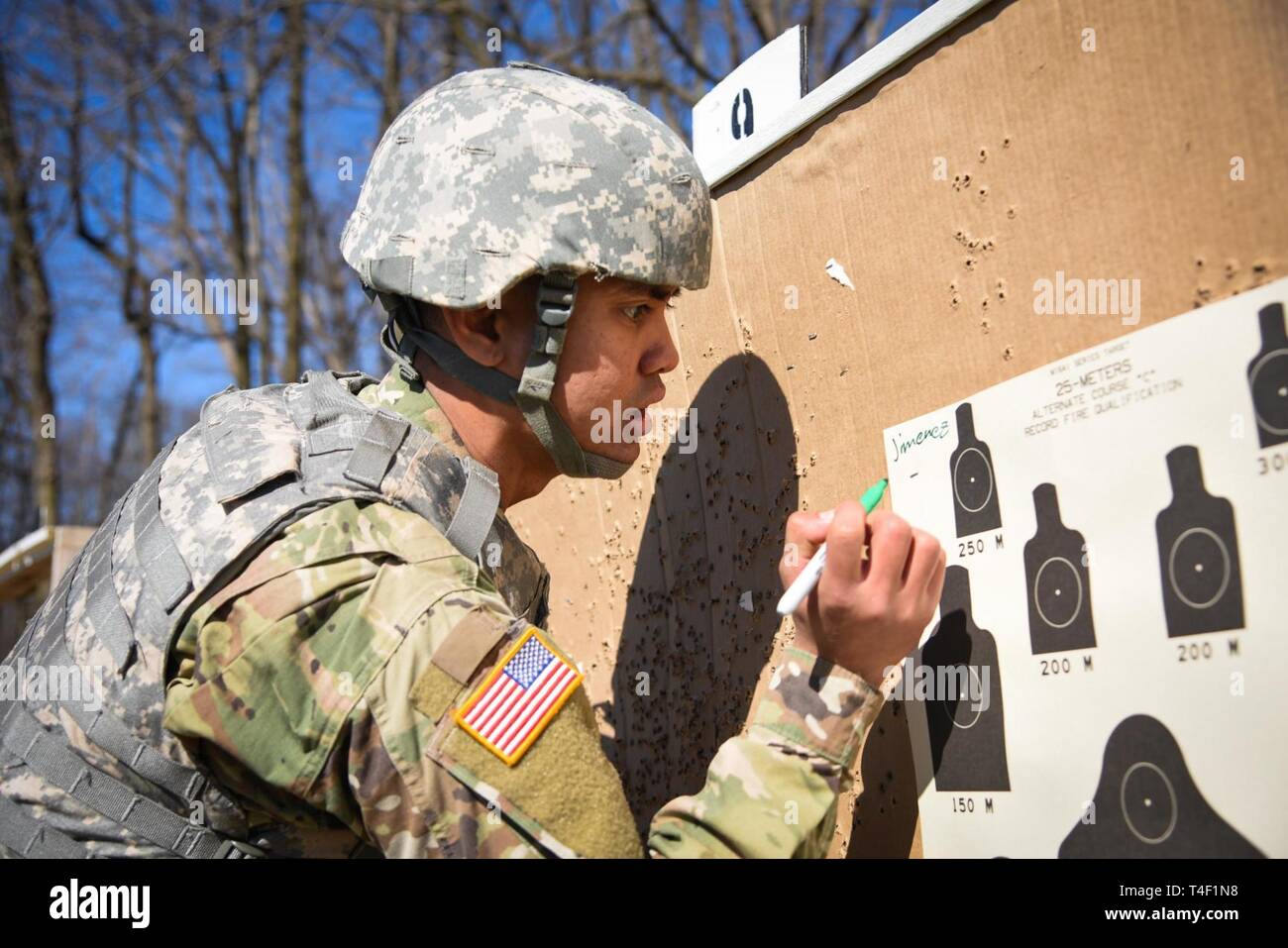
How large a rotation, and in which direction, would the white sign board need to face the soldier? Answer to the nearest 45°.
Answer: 0° — it already faces them

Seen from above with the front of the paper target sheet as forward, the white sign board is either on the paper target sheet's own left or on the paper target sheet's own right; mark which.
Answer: on the paper target sheet's own right

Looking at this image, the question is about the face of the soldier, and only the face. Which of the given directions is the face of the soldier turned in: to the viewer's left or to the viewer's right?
to the viewer's right

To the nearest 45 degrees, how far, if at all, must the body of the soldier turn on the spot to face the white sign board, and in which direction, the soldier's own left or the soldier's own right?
approximately 45° to the soldier's own left

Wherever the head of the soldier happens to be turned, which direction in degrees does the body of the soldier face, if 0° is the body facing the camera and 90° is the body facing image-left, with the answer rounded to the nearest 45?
approximately 270°

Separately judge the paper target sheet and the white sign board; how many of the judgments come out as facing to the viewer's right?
0

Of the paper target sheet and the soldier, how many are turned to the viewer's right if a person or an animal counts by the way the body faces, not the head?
1

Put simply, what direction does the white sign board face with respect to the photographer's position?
facing the viewer and to the left of the viewer

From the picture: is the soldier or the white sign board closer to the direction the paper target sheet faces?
the soldier

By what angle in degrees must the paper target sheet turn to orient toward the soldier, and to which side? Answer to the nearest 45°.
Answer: approximately 45° to its right

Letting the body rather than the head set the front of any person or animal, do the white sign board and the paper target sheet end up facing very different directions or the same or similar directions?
same or similar directions

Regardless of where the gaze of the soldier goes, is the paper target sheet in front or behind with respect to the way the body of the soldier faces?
in front

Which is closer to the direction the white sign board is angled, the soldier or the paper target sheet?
the soldier

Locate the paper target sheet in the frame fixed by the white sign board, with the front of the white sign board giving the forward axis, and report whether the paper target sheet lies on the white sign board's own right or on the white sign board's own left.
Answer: on the white sign board's own left
